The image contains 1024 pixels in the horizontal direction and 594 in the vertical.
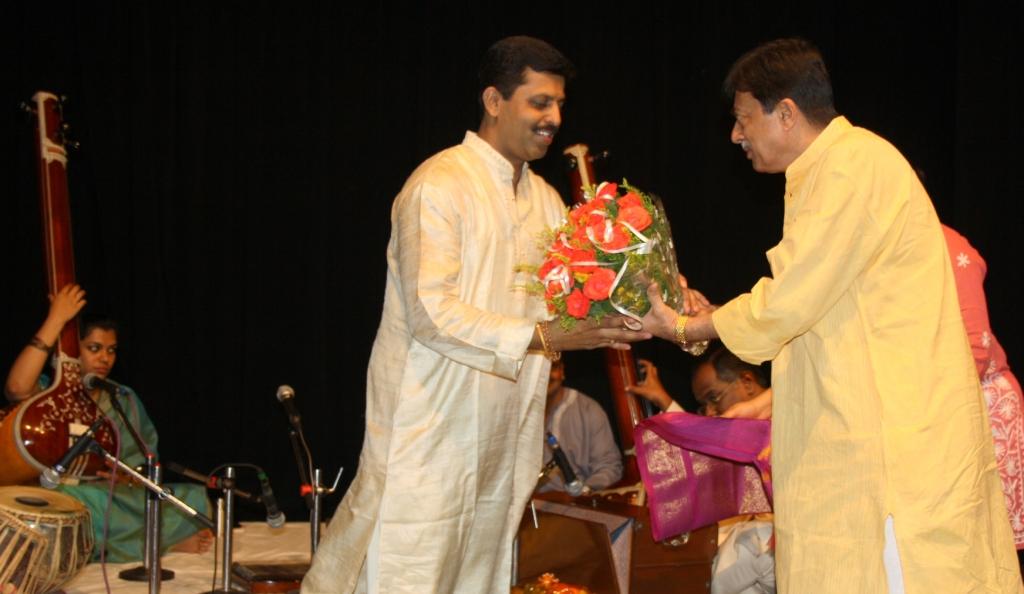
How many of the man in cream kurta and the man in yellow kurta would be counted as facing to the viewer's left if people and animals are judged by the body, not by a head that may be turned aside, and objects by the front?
1

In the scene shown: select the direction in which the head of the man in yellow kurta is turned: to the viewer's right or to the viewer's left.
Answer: to the viewer's left

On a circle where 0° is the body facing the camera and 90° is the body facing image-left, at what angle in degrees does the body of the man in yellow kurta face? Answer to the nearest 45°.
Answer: approximately 90°

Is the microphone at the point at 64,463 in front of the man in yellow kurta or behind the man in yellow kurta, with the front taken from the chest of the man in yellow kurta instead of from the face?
in front

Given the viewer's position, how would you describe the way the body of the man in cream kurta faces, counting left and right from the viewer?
facing the viewer and to the right of the viewer

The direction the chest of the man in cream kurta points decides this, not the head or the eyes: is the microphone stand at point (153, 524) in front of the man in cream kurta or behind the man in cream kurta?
behind

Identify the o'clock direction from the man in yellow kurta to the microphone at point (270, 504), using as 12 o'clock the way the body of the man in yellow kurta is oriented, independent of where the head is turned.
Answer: The microphone is roughly at 1 o'clock from the man in yellow kurta.

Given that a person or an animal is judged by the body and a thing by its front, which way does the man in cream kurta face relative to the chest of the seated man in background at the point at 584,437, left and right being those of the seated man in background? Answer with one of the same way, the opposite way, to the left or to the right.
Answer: to the left
